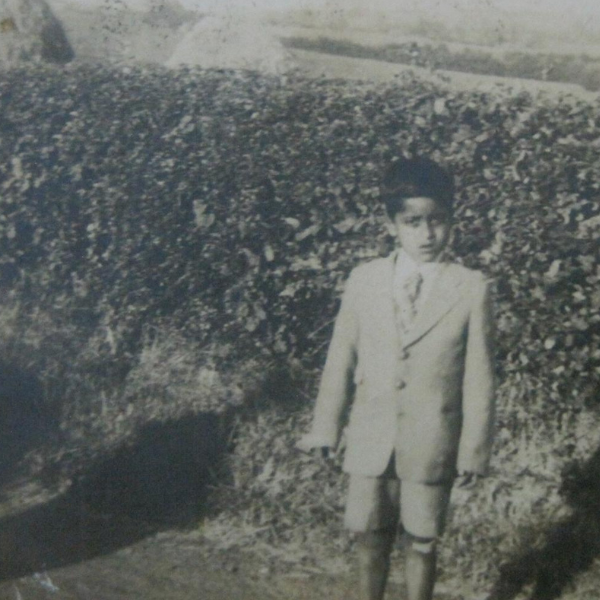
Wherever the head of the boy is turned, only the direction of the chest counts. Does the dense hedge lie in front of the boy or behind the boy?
behind

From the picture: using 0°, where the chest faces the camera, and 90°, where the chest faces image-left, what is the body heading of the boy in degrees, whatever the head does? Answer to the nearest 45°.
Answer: approximately 0°

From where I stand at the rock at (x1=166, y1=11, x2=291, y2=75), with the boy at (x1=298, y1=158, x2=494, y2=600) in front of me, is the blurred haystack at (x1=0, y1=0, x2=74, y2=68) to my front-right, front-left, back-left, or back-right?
back-right

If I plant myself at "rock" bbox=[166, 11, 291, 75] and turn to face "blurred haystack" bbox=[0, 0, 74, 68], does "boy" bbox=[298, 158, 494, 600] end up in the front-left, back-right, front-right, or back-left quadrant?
back-left

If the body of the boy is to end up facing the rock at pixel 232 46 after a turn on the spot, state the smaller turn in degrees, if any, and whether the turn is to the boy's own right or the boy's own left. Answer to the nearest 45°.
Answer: approximately 135° to the boy's own right

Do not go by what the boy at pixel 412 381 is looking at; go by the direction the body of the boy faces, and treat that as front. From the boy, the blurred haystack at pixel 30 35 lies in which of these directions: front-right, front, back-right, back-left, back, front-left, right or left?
back-right
